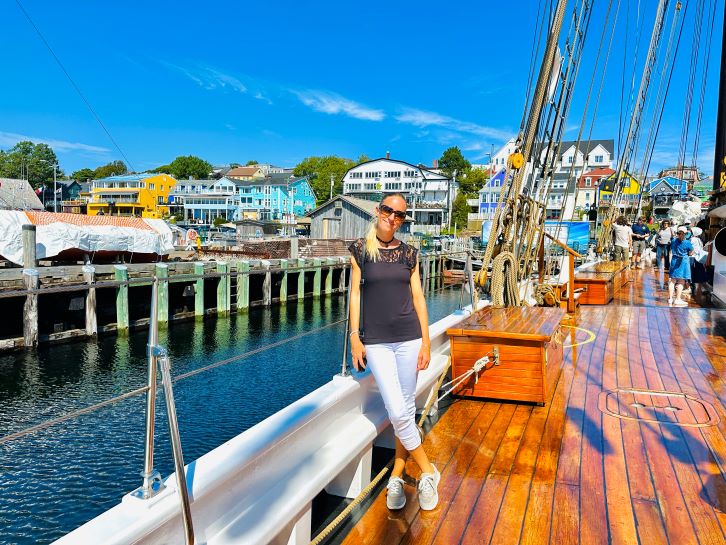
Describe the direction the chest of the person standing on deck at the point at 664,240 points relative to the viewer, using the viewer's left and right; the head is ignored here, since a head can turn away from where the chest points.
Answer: facing the viewer

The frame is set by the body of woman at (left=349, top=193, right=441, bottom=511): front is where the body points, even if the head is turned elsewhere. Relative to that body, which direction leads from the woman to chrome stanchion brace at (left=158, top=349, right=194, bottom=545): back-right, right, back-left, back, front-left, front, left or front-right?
front-right

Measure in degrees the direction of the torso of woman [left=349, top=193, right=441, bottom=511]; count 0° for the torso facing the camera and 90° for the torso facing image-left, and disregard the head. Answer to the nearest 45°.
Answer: approximately 0°

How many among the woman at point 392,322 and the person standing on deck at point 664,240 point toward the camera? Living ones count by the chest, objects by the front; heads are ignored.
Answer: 2

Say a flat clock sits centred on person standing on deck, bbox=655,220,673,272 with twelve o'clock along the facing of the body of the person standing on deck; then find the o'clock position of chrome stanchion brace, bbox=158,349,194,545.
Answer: The chrome stanchion brace is roughly at 12 o'clock from the person standing on deck.

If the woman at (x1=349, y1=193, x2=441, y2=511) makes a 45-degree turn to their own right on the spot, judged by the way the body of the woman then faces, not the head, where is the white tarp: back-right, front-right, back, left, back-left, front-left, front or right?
right

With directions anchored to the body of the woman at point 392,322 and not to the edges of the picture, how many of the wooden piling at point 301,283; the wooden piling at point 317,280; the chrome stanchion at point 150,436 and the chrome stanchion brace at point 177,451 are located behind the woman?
2

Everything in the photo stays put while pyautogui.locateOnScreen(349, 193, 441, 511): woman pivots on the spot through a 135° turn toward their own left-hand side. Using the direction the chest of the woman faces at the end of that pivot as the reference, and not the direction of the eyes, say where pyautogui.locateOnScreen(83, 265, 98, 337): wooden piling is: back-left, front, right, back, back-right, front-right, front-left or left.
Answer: left

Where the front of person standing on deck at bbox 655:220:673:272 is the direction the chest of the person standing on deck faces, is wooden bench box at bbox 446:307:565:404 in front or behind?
in front

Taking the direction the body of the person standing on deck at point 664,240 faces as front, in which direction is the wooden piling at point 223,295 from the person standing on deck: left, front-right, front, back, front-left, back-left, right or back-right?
right

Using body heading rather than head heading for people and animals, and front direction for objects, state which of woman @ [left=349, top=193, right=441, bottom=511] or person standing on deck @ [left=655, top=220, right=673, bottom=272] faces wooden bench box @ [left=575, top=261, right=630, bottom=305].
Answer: the person standing on deck

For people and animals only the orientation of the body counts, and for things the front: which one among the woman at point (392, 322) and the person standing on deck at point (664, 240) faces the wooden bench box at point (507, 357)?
the person standing on deck

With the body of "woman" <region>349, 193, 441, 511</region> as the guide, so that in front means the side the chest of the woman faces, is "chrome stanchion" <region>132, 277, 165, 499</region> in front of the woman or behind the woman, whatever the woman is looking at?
in front

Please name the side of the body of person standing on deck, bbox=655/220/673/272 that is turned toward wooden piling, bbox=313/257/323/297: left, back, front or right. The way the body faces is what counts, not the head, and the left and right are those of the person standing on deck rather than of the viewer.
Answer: right
